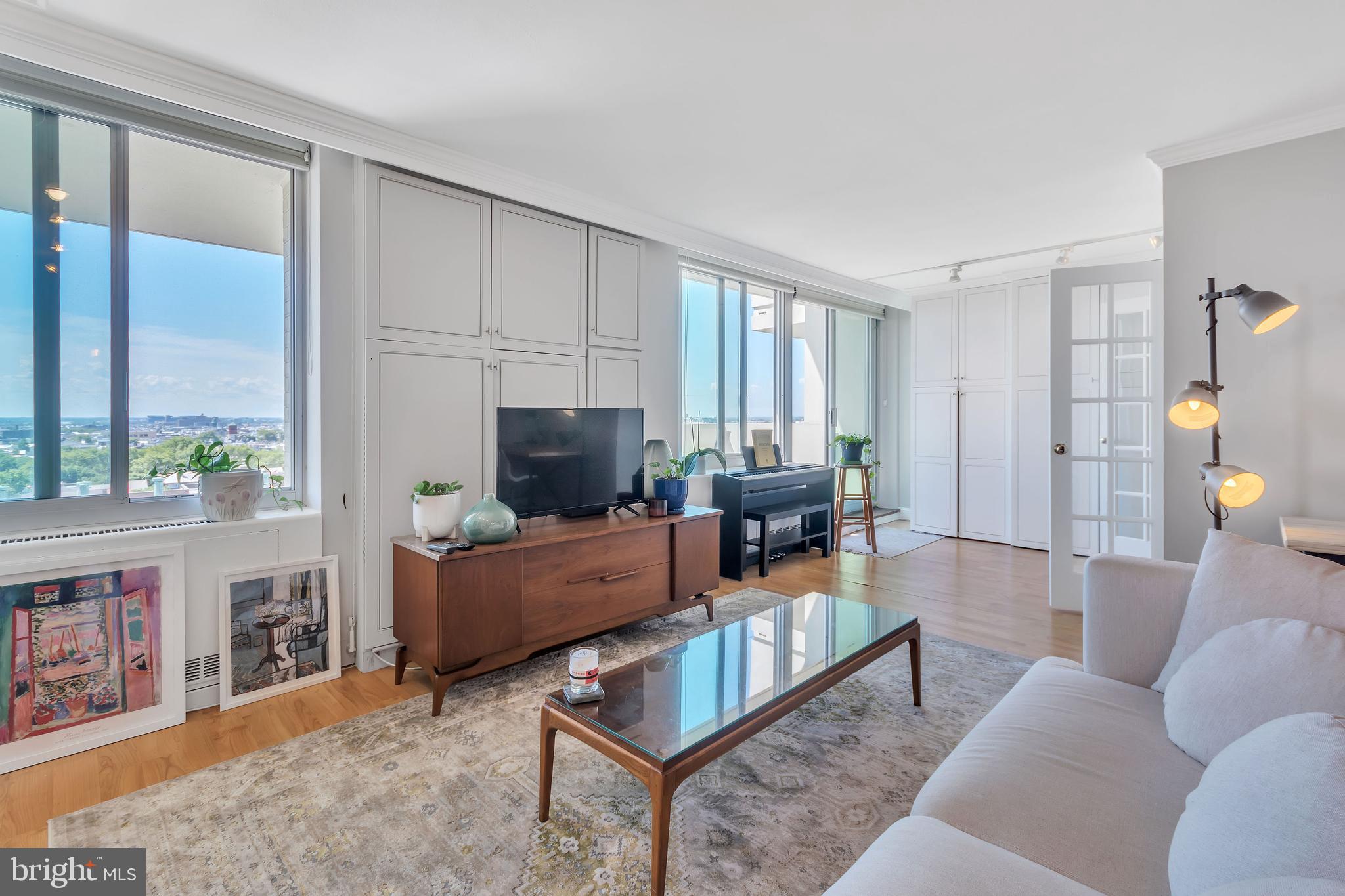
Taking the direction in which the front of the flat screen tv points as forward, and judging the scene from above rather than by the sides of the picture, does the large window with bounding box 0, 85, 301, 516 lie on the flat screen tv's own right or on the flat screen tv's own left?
on the flat screen tv's own right

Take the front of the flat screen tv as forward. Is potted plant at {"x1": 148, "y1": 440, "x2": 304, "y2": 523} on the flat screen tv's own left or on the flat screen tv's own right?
on the flat screen tv's own right

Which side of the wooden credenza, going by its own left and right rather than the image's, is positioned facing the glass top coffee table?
front

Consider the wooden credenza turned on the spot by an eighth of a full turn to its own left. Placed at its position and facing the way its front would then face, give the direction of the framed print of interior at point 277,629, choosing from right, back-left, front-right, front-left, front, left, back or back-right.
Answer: back

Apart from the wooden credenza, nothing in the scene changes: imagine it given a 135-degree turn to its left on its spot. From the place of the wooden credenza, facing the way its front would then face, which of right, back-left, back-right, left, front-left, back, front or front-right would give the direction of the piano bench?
front-right

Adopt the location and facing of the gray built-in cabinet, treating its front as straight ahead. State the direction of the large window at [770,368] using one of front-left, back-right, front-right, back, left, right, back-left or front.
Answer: left

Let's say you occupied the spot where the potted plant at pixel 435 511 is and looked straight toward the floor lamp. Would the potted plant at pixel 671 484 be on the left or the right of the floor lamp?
left

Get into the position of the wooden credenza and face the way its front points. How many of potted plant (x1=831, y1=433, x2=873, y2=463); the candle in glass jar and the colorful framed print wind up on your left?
1

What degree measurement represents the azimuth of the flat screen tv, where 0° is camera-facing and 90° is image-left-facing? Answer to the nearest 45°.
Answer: approximately 315°

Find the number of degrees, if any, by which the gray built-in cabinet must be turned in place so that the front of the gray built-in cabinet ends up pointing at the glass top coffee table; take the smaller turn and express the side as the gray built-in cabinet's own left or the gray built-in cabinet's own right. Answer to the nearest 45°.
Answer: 0° — it already faces it

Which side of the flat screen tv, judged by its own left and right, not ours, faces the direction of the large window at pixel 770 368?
left

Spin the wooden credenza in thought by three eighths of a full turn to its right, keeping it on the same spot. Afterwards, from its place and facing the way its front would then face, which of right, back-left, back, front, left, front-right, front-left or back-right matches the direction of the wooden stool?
back-right

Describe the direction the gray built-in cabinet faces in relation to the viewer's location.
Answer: facing the viewer and to the right of the viewer

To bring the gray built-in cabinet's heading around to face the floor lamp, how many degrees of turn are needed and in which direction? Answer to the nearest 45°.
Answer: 0° — it already faces it

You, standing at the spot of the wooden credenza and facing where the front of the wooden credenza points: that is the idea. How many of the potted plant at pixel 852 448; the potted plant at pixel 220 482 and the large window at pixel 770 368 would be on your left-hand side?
2

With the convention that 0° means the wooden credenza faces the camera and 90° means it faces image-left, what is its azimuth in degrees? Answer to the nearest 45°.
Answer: approximately 315°

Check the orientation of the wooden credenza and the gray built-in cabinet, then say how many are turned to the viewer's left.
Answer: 0

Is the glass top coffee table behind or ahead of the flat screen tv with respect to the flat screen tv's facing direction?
ahead
